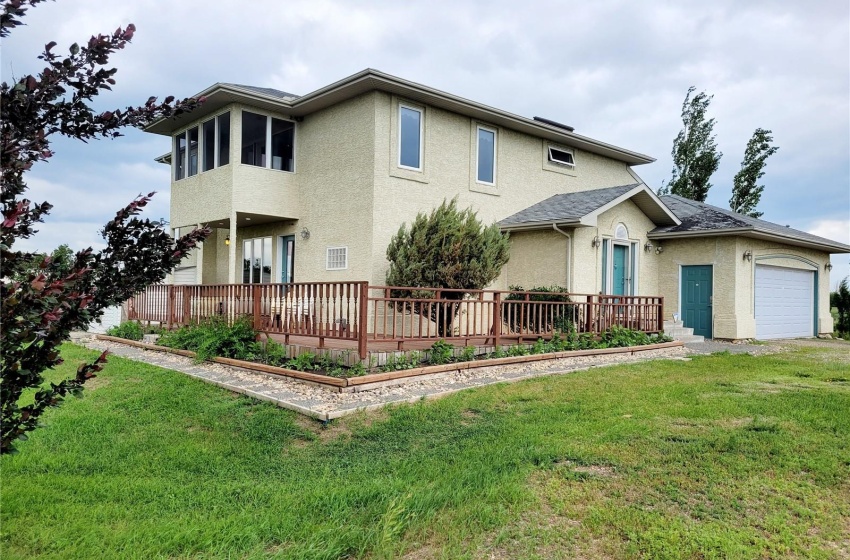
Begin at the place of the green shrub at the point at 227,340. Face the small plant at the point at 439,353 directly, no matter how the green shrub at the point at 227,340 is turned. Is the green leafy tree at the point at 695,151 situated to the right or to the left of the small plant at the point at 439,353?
left

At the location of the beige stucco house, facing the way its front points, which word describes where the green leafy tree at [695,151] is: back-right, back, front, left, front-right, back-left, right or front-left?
left

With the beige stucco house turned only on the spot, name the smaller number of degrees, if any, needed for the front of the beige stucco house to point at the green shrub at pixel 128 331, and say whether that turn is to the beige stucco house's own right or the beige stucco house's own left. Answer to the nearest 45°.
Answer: approximately 135° to the beige stucco house's own right

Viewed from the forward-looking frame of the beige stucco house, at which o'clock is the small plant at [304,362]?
The small plant is roughly at 2 o'clock from the beige stucco house.

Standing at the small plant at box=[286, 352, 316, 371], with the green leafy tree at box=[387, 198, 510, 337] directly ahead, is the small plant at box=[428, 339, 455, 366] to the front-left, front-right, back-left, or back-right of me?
front-right

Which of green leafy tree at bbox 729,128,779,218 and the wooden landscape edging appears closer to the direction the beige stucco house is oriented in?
the wooden landscape edging

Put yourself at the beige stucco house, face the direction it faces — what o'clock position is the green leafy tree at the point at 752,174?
The green leafy tree is roughly at 9 o'clock from the beige stucco house.

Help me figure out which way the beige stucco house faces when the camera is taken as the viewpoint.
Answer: facing the viewer and to the right of the viewer

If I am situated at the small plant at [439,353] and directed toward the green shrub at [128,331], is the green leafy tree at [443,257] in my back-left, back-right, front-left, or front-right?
front-right

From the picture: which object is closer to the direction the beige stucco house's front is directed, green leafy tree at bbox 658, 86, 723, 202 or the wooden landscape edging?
the wooden landscape edging

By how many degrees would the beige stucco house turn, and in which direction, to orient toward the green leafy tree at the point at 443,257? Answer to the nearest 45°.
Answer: approximately 45° to its right

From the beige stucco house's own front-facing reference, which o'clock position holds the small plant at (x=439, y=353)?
The small plant is roughly at 1 o'clock from the beige stucco house.

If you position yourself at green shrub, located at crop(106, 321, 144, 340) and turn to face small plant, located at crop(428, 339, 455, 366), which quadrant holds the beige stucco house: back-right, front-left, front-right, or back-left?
front-left
